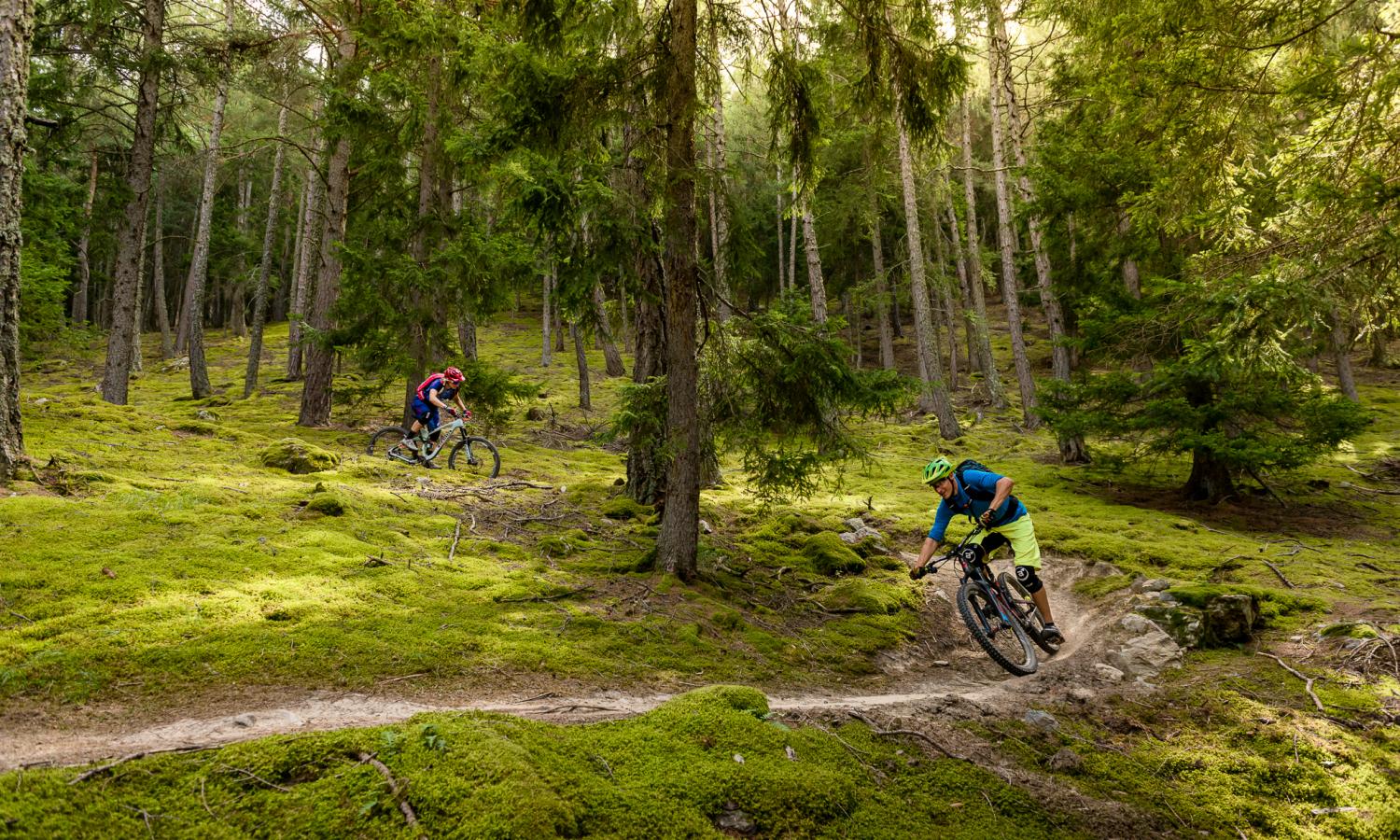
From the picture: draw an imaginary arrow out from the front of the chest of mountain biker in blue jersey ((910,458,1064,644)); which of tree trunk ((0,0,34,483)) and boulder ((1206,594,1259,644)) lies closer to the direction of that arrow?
the tree trunk

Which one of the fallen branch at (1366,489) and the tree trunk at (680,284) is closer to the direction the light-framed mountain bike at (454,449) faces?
the fallen branch

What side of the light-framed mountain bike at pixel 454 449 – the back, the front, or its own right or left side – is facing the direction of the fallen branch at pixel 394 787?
right

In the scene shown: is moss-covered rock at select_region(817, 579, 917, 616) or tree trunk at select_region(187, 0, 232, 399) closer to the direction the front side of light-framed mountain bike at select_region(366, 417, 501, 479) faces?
the moss-covered rock

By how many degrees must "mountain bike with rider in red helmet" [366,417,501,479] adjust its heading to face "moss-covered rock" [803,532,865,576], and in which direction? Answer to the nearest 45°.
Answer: approximately 45° to its right

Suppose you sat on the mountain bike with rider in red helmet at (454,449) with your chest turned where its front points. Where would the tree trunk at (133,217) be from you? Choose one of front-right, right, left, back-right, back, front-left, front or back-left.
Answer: back-left

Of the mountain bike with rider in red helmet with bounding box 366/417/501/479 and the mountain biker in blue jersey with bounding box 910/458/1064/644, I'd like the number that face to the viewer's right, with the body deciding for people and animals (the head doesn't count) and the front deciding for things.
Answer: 1

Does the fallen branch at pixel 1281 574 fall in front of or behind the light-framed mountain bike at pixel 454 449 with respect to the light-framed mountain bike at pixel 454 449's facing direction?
in front

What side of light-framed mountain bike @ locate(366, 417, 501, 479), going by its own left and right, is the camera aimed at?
right

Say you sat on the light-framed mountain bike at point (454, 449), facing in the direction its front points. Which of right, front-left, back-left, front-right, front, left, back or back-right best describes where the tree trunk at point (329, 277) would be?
back-left

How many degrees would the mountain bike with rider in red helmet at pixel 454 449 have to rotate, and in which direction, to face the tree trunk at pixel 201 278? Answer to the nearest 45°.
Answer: approximately 135° to its left

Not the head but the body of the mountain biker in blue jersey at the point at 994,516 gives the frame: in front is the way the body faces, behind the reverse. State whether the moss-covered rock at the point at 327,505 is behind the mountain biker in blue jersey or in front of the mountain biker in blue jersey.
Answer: in front
